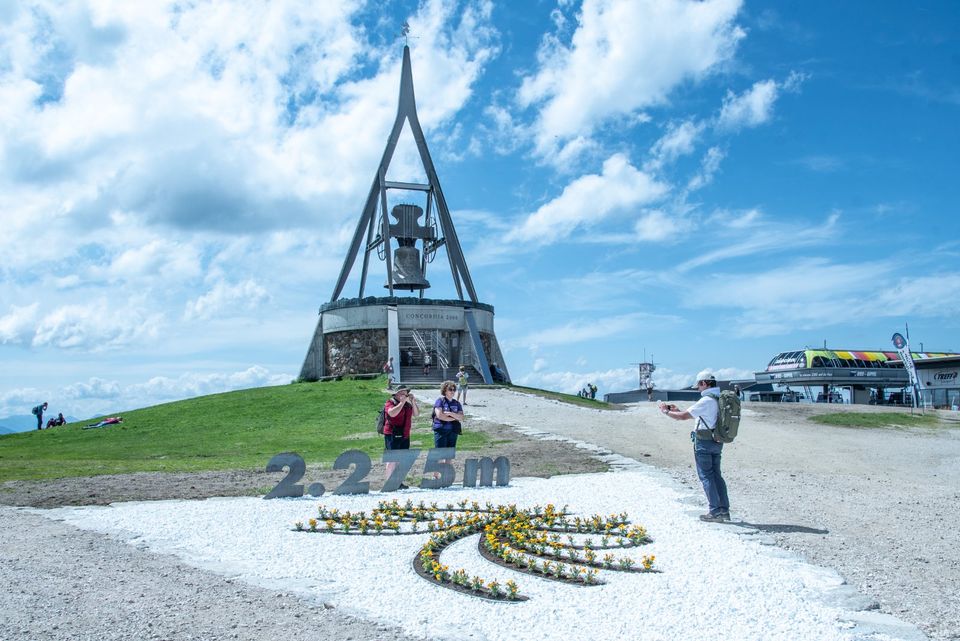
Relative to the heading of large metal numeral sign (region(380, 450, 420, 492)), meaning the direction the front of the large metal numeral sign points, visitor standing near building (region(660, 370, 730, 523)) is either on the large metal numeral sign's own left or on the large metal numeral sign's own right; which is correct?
on the large metal numeral sign's own left

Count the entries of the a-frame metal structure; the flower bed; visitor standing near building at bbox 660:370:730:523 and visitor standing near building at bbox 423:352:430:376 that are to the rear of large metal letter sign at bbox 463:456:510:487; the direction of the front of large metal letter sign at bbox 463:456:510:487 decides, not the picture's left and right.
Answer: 2

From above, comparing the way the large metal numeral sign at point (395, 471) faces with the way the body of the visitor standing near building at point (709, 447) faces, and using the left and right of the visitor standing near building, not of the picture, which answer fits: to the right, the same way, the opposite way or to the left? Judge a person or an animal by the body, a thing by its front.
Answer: to the left

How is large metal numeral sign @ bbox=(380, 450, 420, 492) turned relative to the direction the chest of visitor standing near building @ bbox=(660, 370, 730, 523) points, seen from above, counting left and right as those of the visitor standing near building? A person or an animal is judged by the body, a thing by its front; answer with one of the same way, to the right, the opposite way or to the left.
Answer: to the left

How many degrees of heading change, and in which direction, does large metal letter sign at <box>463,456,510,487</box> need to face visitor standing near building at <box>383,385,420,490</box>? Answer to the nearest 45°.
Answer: approximately 90° to its right

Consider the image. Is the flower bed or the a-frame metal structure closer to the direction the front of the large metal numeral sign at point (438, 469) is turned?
the flower bed

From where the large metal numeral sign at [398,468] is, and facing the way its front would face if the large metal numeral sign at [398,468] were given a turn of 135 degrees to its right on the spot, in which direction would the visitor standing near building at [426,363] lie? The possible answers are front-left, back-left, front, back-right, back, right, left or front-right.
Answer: front-right

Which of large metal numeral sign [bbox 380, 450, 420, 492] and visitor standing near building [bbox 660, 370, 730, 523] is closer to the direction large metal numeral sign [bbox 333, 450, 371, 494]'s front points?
the visitor standing near building

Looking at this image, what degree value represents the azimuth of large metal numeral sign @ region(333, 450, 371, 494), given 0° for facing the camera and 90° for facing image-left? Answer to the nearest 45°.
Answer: approximately 0°

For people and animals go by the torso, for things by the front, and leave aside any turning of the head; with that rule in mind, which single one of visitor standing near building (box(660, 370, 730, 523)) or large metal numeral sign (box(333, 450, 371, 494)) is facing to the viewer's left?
the visitor standing near building

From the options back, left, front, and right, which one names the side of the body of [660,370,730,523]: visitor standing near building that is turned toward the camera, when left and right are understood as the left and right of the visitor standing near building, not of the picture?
left

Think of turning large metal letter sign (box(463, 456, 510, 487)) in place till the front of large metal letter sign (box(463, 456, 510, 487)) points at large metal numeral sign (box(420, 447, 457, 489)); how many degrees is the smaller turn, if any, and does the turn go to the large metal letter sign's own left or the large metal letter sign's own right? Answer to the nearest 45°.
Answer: approximately 90° to the large metal letter sign's own right
